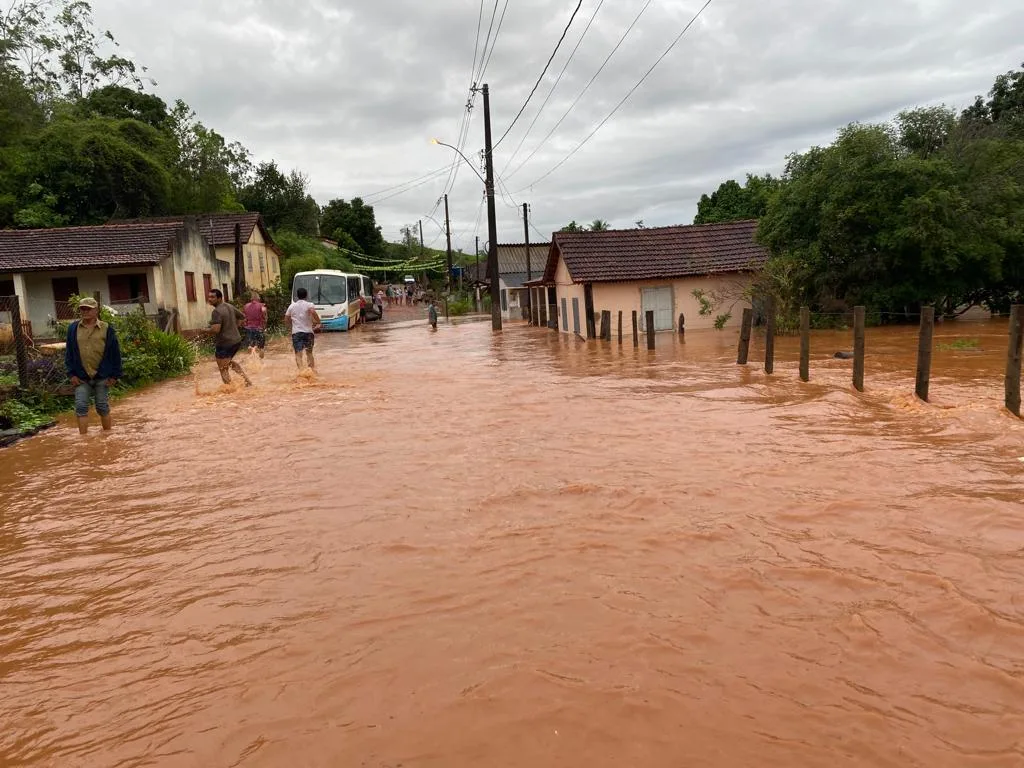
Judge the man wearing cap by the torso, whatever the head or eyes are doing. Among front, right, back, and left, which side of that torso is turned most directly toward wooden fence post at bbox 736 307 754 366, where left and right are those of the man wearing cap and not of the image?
left

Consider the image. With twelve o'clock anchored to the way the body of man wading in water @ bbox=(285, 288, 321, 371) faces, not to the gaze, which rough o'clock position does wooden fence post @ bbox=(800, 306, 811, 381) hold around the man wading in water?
The wooden fence post is roughly at 4 o'clock from the man wading in water.

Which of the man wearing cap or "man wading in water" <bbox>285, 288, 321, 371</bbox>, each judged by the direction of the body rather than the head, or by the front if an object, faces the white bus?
the man wading in water

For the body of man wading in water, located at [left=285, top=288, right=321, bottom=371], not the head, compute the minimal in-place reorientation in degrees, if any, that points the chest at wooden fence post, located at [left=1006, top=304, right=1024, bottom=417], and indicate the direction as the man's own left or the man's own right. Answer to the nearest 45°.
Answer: approximately 135° to the man's own right

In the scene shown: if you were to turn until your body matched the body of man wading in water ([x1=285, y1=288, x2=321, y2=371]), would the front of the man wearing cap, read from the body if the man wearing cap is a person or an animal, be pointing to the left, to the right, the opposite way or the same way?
the opposite way

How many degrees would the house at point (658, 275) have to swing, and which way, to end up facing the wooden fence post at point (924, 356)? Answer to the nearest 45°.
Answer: approximately 90° to its left

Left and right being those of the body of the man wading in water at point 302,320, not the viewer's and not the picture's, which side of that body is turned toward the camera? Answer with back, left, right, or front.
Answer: back

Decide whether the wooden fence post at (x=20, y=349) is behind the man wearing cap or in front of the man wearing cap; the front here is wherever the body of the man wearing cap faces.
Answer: behind

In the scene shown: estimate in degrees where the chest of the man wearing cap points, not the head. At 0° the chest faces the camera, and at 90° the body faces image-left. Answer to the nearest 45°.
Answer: approximately 0°

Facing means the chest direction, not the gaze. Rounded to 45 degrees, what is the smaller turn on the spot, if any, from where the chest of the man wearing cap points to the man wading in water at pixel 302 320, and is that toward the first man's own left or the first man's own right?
approximately 135° to the first man's own left
